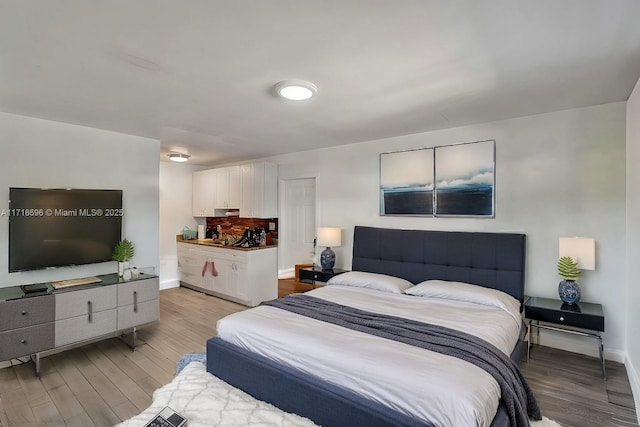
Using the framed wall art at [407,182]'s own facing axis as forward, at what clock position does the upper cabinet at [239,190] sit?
The upper cabinet is roughly at 2 o'clock from the framed wall art.

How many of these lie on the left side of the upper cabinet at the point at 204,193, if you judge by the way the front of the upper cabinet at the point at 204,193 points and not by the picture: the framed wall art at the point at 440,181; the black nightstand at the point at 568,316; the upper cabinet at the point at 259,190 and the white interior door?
4

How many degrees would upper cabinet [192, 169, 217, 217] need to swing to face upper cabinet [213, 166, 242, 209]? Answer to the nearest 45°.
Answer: approximately 90° to its left

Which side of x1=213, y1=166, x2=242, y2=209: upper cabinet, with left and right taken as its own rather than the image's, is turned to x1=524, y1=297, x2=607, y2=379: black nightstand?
left

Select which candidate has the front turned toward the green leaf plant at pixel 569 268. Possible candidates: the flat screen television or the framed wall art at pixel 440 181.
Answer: the flat screen television

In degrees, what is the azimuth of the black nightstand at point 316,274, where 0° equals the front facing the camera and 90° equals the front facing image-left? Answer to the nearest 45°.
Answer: approximately 45°

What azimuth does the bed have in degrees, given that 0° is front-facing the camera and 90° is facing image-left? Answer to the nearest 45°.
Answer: approximately 45°
